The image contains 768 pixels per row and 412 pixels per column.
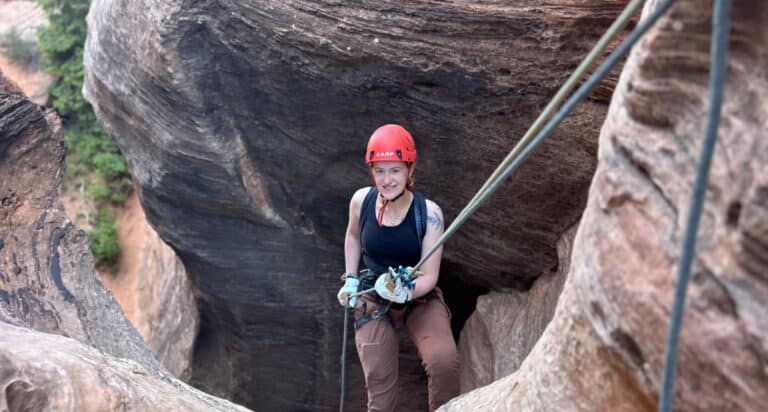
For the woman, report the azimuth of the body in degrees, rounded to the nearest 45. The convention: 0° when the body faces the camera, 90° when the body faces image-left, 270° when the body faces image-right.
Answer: approximately 0°

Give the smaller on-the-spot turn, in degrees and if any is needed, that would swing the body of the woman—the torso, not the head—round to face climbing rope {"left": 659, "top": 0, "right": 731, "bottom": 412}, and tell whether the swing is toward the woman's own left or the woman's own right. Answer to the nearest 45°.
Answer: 0° — they already face it
